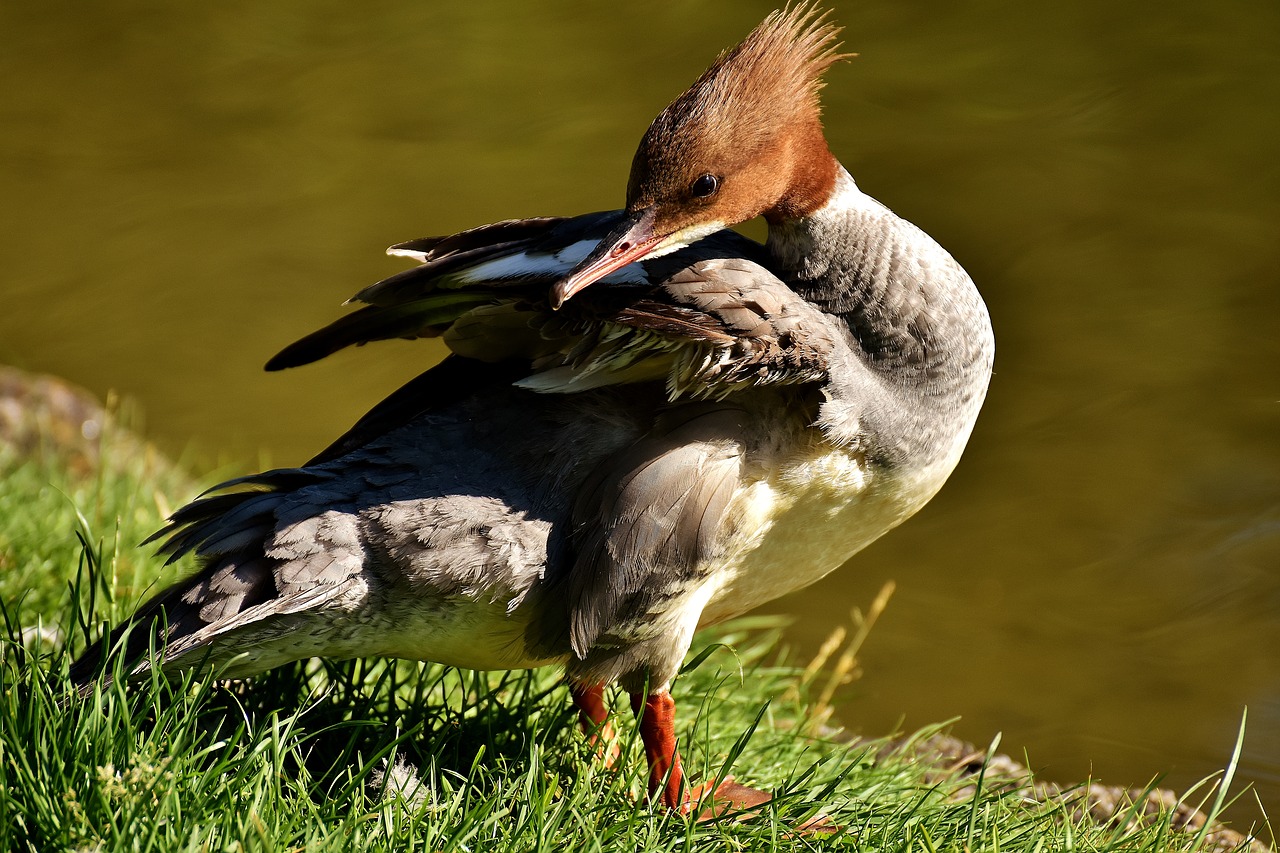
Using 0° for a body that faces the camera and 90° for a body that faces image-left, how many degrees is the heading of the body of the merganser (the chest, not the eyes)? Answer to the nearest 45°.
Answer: approximately 270°
